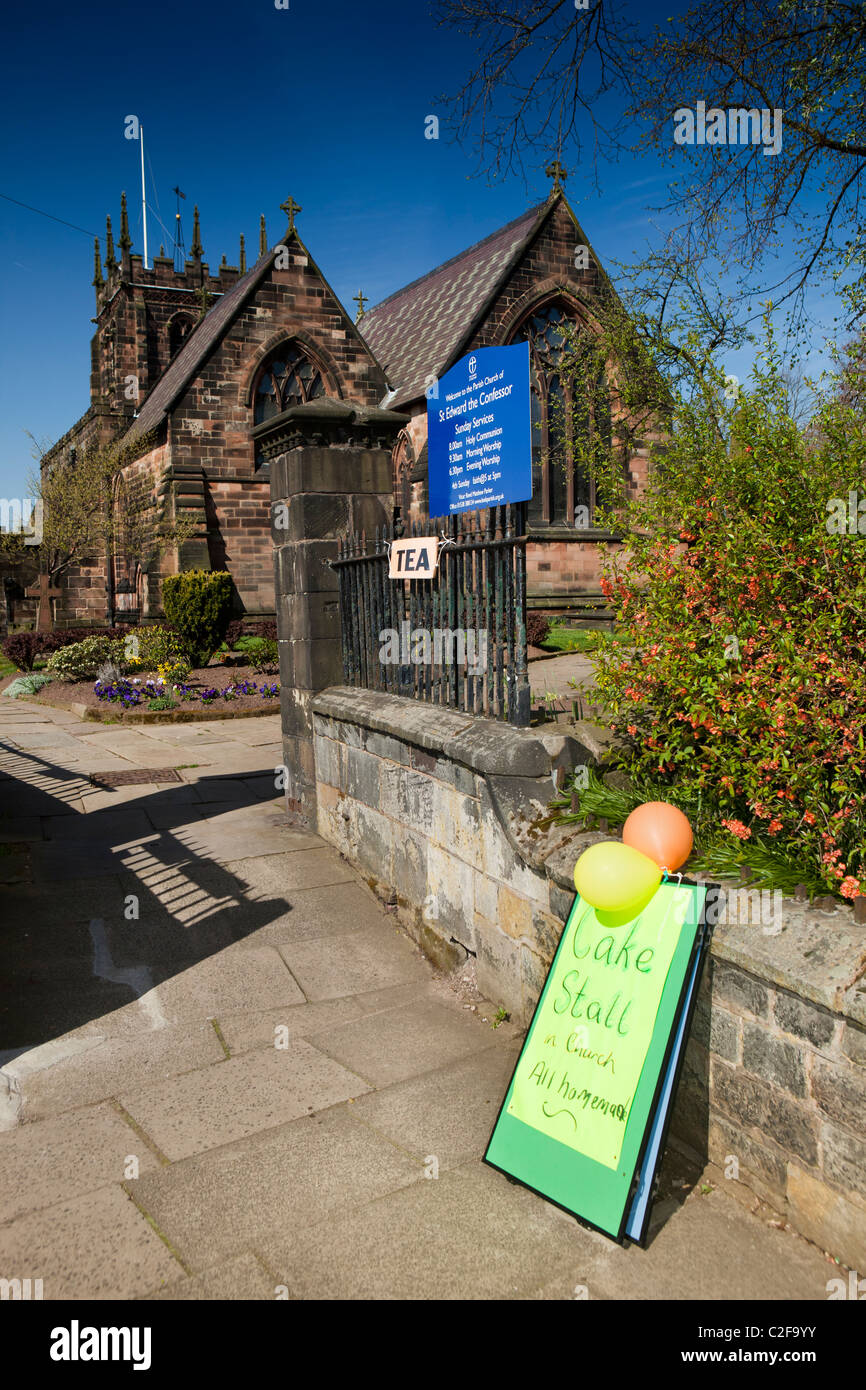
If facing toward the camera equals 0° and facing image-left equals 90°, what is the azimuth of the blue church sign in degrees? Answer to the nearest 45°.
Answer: approximately 45°

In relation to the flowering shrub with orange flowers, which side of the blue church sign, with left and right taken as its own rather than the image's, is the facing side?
left

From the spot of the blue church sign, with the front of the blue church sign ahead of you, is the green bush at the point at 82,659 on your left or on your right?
on your right

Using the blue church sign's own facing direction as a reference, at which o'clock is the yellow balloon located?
The yellow balloon is roughly at 10 o'clock from the blue church sign.

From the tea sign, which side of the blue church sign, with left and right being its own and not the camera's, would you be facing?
right

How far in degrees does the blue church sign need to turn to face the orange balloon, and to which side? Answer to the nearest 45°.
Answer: approximately 45° to its left
